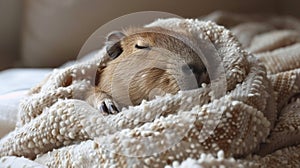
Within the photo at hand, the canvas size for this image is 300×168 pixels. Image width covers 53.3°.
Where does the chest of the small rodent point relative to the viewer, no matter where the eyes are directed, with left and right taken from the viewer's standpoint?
facing to the right of the viewer
